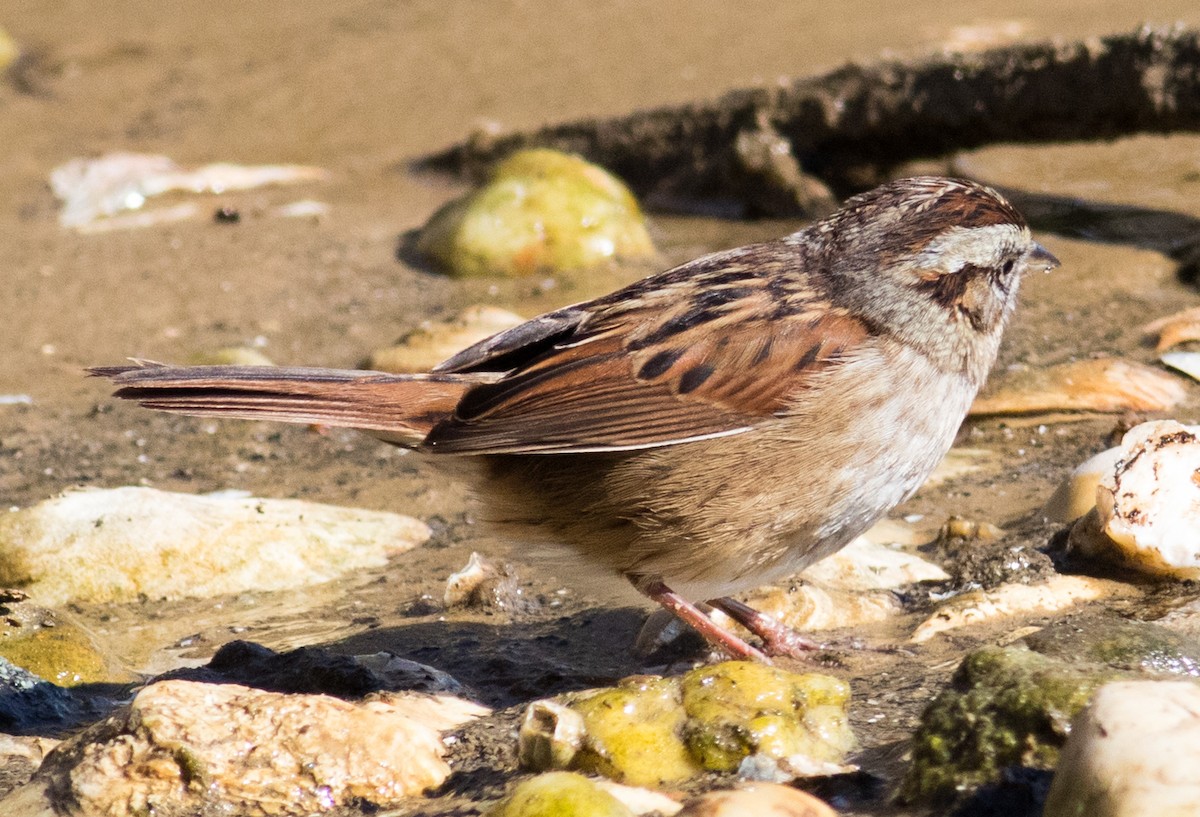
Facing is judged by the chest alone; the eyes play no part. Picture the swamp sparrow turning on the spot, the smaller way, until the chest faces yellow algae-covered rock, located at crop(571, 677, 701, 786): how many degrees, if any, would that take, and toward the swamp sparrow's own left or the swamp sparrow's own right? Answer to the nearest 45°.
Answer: approximately 90° to the swamp sparrow's own right

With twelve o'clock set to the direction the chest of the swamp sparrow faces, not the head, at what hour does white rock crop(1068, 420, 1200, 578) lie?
The white rock is roughly at 12 o'clock from the swamp sparrow.

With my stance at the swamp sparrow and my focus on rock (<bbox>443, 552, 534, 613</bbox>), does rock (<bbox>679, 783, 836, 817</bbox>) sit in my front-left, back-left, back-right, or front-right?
back-left

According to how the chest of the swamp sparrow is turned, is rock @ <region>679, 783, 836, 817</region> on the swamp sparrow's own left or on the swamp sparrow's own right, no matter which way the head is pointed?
on the swamp sparrow's own right

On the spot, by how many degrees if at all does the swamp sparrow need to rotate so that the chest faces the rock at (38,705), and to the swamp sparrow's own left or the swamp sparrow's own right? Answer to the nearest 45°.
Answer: approximately 180°

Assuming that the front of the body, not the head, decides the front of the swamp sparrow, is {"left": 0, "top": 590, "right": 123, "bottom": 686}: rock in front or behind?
behind

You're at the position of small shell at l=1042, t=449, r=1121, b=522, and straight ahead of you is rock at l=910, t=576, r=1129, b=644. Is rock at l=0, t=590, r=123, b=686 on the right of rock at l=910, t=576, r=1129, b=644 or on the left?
right

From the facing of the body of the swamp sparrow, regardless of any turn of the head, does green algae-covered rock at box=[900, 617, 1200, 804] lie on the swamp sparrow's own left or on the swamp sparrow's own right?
on the swamp sparrow's own right

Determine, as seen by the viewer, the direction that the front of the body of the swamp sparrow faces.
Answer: to the viewer's right

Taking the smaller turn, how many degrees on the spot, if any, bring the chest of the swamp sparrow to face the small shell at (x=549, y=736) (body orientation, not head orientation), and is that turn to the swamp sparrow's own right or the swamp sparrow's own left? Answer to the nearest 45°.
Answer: approximately 135° to the swamp sparrow's own right

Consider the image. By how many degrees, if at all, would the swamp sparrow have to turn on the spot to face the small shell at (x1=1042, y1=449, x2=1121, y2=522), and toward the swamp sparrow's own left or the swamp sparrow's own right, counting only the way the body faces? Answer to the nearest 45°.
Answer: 0° — it already faces it

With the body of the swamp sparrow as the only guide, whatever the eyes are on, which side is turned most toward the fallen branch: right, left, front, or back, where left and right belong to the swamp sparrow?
left
